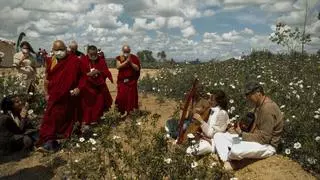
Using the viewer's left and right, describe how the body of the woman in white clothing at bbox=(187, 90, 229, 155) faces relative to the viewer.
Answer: facing to the left of the viewer

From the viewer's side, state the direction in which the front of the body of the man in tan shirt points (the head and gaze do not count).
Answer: to the viewer's left

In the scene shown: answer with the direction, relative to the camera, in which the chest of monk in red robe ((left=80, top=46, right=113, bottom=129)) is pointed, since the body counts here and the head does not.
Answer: toward the camera

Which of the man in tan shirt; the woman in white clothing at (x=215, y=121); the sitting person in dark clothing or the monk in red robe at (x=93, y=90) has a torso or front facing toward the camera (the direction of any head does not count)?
the monk in red robe

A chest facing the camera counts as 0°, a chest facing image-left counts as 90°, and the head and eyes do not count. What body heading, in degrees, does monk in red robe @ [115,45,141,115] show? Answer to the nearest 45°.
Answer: approximately 0°

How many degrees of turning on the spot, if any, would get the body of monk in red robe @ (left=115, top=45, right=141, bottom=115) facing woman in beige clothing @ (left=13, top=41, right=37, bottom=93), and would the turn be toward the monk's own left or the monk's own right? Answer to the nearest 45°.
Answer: approximately 90° to the monk's own right

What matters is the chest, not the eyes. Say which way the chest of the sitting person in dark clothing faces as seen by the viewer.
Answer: to the viewer's right

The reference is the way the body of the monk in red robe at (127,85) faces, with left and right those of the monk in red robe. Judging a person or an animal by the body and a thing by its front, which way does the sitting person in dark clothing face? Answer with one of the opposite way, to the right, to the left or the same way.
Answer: to the left

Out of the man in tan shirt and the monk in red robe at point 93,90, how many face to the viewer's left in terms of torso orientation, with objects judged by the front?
1

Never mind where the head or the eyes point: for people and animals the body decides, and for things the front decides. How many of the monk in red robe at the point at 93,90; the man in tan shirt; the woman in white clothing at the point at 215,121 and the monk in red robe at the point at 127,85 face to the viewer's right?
0

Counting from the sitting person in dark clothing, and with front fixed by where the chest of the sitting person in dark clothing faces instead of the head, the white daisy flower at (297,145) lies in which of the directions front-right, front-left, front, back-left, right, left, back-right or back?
front-right

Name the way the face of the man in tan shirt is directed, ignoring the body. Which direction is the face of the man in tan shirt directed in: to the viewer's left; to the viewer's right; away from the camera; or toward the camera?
to the viewer's left

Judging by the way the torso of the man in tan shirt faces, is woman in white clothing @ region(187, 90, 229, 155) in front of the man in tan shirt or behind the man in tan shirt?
in front

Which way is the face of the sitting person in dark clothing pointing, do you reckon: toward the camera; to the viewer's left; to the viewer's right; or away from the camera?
to the viewer's right

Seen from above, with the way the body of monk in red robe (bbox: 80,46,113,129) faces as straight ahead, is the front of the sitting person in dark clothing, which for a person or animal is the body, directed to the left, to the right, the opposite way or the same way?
to the left

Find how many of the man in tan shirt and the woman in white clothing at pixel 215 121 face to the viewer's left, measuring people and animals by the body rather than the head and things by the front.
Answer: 2
